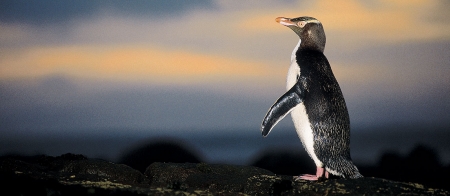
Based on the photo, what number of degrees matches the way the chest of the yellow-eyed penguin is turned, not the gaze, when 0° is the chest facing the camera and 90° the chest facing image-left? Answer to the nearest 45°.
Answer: approximately 90°
